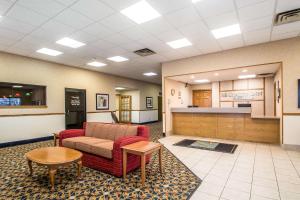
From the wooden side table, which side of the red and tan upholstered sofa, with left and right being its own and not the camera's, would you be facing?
left

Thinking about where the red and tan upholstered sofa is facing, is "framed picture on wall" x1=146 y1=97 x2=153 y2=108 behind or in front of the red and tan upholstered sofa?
behind

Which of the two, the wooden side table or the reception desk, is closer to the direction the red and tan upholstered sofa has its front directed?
the wooden side table

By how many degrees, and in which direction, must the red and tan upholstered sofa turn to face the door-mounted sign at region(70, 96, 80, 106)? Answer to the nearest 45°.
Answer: approximately 135° to its right

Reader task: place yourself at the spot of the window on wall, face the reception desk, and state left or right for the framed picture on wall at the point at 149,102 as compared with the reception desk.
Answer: left

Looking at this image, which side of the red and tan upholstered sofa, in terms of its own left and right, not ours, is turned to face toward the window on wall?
right

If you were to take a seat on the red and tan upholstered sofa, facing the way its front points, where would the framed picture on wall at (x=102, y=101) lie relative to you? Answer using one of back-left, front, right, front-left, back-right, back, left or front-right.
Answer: back-right

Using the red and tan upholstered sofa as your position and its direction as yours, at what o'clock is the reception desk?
The reception desk is roughly at 7 o'clock from the red and tan upholstered sofa.

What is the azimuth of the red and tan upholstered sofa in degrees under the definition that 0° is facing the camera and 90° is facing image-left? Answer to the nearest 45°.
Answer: approximately 45°
